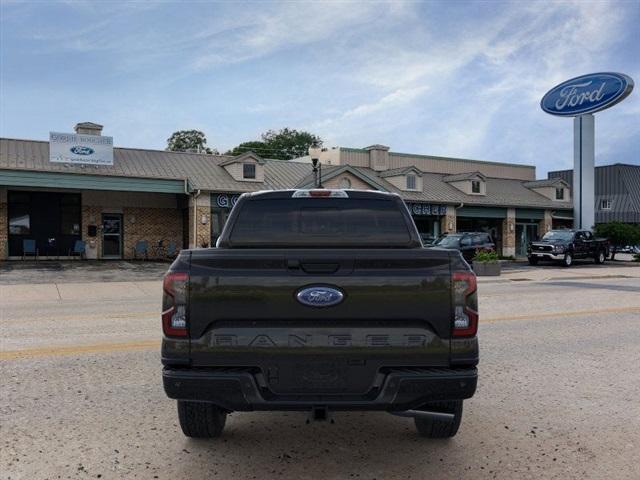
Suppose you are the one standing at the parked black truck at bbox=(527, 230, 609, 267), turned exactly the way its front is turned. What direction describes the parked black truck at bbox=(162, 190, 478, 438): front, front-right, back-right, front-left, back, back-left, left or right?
front-left

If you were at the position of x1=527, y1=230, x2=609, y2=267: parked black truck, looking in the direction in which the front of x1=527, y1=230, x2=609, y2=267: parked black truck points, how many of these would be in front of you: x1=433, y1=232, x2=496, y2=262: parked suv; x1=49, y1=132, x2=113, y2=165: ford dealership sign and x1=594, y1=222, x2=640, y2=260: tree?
2

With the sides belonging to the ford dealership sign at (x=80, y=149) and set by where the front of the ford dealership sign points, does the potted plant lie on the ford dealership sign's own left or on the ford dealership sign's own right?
on the ford dealership sign's own left

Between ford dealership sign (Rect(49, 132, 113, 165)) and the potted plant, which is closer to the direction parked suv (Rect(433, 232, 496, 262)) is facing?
the ford dealership sign

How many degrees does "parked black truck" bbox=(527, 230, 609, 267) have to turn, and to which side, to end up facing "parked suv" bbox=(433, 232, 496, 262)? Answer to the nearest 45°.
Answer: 0° — it already faces it

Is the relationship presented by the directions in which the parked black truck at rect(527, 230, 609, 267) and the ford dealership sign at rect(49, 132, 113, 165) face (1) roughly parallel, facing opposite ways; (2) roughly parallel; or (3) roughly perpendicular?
roughly perpendicular

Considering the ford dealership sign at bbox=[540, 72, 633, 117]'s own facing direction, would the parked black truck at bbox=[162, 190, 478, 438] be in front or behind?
in front

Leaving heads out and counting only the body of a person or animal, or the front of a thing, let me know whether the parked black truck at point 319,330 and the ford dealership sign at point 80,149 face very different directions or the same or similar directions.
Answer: very different directions

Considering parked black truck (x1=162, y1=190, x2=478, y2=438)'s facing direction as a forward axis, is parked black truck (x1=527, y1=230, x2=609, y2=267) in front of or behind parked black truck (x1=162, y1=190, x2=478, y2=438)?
in front

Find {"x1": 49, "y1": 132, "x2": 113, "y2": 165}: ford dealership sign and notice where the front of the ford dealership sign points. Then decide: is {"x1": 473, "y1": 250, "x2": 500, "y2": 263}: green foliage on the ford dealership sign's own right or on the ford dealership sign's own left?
on the ford dealership sign's own left

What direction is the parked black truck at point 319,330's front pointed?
away from the camera

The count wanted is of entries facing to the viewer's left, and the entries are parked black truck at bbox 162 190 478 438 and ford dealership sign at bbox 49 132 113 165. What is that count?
0
